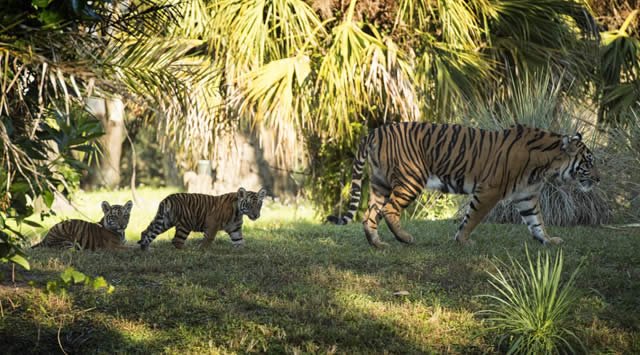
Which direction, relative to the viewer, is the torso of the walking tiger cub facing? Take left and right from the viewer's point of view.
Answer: facing to the right of the viewer

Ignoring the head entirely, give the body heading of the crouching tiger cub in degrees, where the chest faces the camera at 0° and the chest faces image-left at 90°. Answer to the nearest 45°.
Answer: approximately 270°

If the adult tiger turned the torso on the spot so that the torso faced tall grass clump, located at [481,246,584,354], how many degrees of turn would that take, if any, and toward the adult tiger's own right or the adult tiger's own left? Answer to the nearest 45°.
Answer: approximately 90° to the adult tiger's own right

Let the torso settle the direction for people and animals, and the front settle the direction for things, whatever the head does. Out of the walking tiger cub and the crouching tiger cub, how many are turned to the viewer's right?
2

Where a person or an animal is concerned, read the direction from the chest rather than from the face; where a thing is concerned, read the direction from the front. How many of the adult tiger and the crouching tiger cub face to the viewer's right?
2

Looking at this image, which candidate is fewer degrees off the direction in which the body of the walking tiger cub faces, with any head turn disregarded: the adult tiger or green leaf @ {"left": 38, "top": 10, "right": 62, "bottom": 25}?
the adult tiger

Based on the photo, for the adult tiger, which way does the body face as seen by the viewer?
to the viewer's right

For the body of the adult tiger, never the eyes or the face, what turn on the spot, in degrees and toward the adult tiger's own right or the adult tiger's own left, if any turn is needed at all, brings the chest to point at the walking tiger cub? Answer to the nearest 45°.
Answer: approximately 180°

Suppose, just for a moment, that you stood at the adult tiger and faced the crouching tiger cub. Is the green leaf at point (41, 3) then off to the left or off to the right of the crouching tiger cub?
left

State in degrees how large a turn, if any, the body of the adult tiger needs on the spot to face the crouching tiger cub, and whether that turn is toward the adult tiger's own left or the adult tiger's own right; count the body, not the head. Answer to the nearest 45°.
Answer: approximately 180°

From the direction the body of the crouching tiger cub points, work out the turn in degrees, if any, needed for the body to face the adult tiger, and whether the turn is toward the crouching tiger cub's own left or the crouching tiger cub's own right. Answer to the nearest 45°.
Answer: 0° — it already faces it

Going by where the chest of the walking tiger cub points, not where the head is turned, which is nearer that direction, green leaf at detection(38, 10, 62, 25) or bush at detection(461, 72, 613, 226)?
the bush
